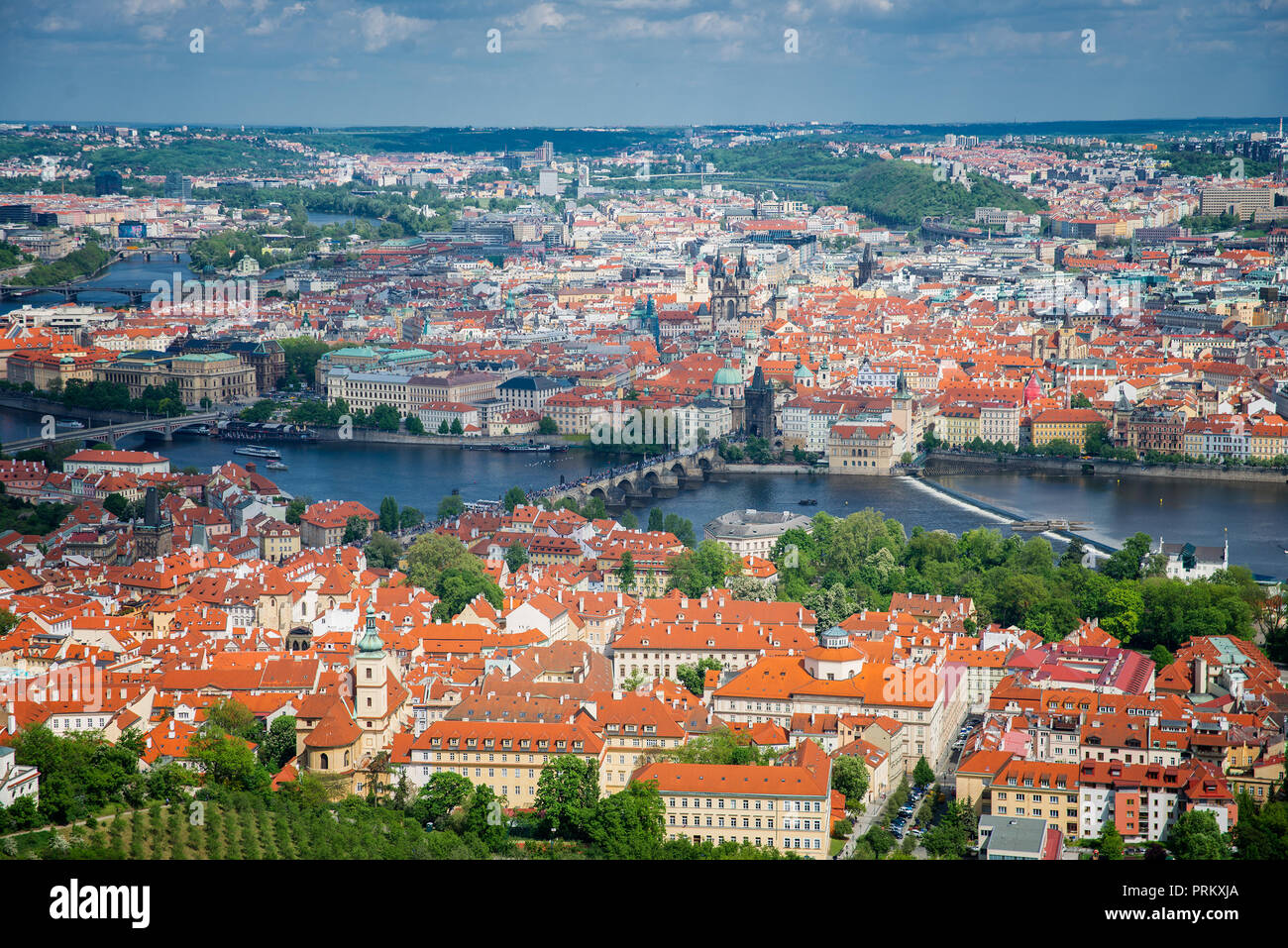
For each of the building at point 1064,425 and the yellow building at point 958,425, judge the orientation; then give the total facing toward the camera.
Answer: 2

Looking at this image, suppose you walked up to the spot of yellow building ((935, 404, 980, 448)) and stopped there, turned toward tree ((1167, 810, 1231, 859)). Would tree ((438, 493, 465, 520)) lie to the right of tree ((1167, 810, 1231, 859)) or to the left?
right

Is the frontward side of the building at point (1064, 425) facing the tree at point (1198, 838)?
yes

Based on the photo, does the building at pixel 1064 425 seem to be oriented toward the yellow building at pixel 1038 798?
yes

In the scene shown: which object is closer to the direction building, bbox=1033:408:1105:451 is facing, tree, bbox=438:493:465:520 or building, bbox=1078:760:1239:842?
the building

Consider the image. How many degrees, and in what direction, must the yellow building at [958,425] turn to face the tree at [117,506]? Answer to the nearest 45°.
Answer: approximately 45° to its right

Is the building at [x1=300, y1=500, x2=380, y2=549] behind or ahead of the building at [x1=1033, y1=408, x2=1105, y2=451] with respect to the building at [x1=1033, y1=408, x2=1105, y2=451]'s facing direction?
ahead

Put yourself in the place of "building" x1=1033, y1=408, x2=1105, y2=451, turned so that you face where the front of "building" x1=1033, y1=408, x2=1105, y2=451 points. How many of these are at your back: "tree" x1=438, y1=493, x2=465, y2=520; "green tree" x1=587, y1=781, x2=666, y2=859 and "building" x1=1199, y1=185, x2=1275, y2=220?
1

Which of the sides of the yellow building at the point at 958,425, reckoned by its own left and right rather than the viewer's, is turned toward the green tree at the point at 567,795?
front

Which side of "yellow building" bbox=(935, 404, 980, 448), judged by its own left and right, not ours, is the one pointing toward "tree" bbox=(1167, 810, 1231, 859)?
front

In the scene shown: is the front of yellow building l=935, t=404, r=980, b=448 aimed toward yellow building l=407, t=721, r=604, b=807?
yes

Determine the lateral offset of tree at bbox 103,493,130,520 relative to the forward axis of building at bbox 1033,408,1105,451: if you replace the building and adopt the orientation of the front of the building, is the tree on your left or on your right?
on your right

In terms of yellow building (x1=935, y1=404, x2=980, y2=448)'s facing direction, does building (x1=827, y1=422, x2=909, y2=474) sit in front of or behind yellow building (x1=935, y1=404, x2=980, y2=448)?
in front

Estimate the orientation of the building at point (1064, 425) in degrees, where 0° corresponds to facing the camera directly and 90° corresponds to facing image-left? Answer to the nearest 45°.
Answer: approximately 0°

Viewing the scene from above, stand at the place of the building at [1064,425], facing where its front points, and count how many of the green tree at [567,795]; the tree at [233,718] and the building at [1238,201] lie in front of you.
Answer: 2
